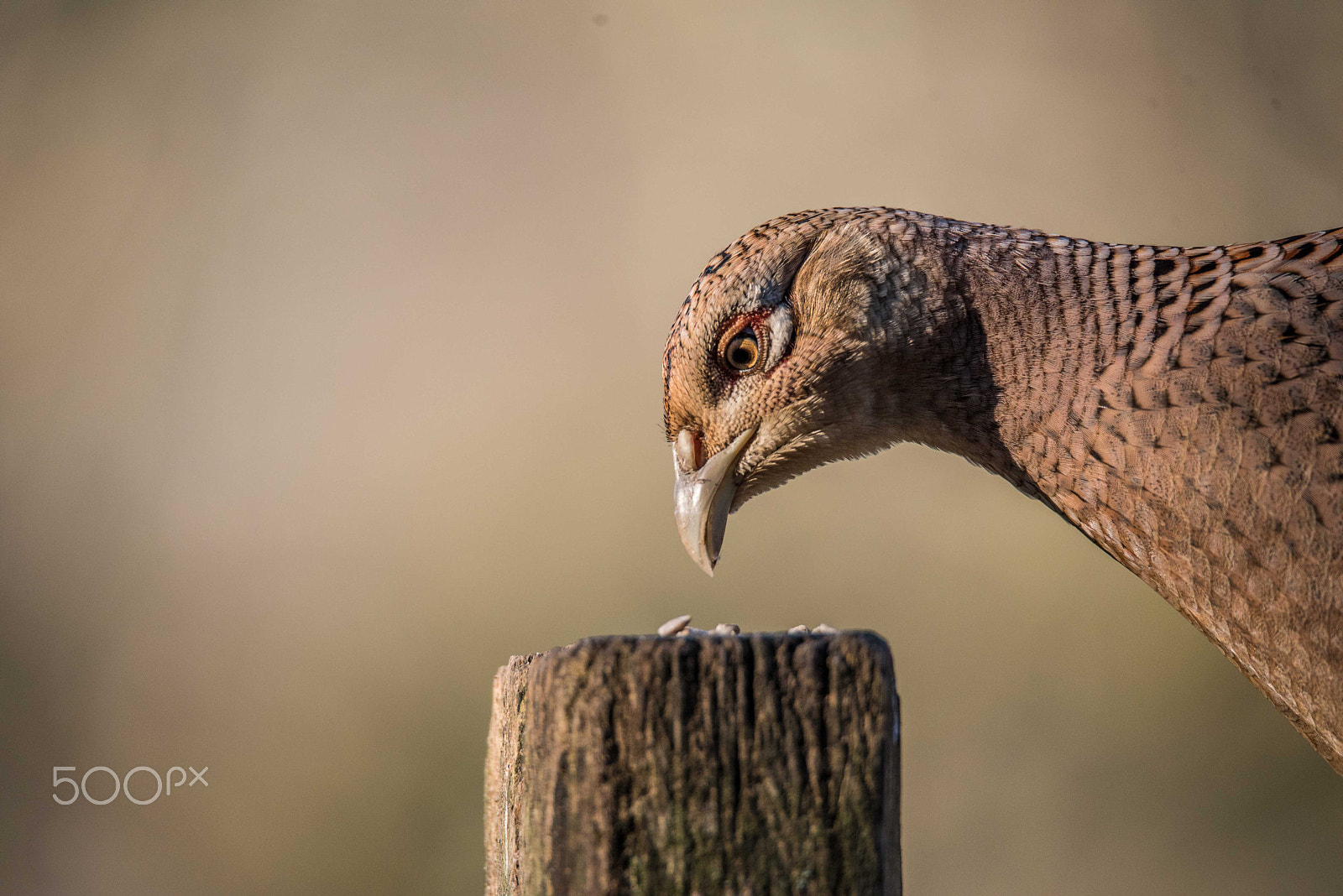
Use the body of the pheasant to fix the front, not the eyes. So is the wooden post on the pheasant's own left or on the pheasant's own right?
on the pheasant's own left

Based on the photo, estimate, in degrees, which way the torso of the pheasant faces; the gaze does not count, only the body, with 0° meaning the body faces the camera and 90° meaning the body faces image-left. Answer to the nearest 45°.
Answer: approximately 90°
